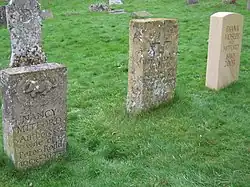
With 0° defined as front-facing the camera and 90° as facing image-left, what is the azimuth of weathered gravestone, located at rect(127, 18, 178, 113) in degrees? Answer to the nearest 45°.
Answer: approximately 315°

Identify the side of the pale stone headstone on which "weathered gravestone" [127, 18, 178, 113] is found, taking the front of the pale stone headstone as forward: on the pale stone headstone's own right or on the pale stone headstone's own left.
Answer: on the pale stone headstone's own right

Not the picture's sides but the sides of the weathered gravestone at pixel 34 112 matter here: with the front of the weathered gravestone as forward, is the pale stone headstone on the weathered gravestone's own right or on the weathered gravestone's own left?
on the weathered gravestone's own left

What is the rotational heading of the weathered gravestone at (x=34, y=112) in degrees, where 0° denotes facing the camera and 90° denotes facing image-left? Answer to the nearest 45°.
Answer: approximately 315°

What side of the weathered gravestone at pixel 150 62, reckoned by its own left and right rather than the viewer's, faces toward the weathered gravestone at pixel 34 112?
right

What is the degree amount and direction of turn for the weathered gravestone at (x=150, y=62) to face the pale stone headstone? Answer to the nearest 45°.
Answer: approximately 90° to its left

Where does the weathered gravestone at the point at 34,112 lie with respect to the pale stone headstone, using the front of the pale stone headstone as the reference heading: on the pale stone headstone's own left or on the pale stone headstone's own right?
on the pale stone headstone's own right

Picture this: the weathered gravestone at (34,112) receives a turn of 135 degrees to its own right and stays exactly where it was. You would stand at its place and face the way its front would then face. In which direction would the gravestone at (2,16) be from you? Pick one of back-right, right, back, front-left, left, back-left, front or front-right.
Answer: right

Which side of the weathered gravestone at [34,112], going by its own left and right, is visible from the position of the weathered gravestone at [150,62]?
left

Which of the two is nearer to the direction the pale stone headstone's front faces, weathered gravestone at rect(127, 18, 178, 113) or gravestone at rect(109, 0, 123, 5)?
the weathered gravestone
